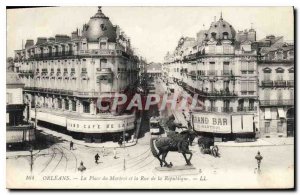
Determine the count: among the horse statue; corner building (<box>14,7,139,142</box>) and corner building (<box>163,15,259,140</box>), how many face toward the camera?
2

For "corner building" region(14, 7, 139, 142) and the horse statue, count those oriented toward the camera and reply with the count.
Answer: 1

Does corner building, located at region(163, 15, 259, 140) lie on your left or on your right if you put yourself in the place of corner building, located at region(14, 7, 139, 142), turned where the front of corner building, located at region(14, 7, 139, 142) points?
on your left

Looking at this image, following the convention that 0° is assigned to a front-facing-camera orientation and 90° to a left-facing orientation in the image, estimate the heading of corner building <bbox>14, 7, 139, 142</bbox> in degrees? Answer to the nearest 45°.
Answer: approximately 0°
